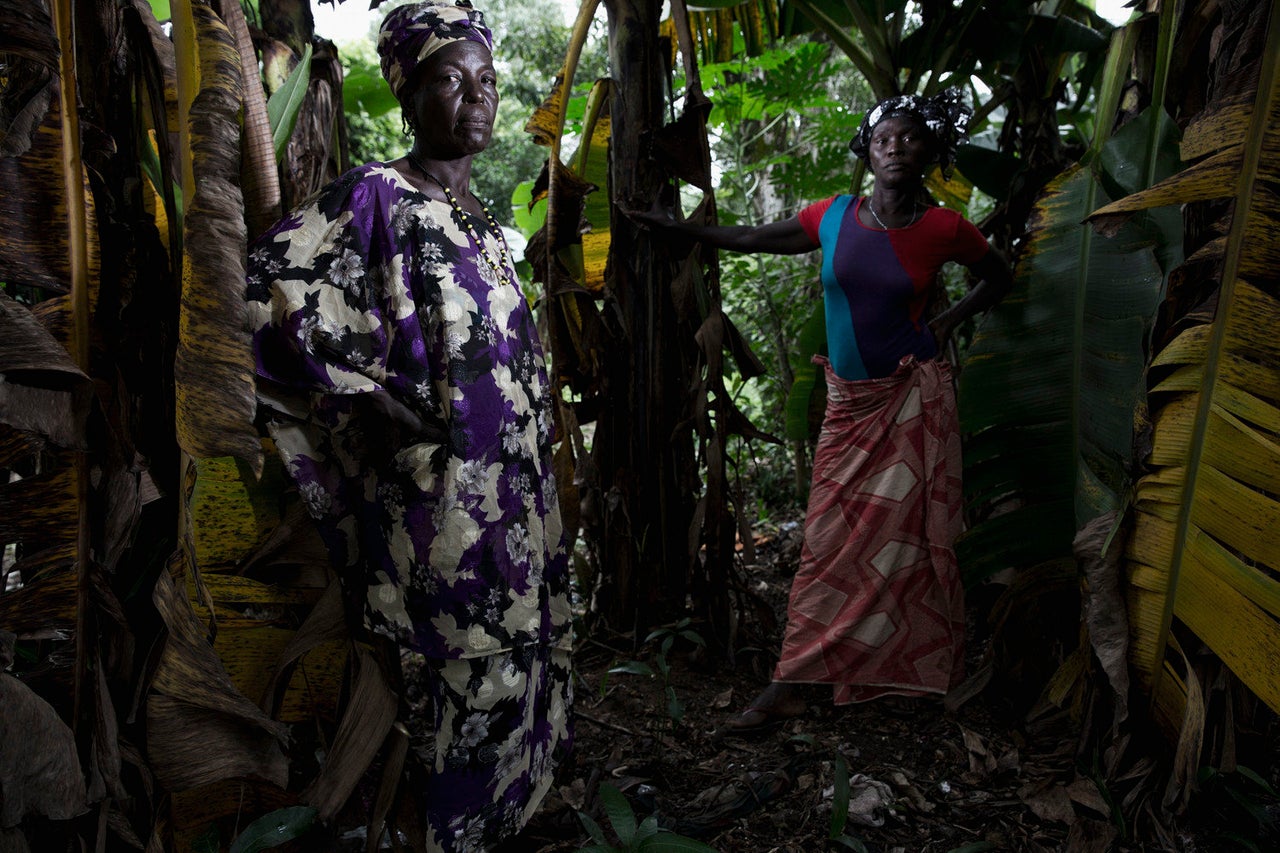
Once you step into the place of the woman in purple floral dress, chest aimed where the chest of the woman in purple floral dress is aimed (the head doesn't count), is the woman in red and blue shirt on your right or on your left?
on your left

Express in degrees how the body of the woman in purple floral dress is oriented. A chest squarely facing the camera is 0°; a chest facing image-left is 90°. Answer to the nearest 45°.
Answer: approximately 315°

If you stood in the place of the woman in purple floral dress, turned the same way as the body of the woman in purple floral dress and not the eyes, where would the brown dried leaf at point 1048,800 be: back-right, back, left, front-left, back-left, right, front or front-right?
front-left

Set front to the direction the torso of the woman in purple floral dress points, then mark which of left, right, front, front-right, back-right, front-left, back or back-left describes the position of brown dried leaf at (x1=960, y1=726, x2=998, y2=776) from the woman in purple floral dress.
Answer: front-left

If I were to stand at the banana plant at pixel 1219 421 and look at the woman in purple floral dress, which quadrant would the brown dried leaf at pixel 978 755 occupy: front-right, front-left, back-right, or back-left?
front-right

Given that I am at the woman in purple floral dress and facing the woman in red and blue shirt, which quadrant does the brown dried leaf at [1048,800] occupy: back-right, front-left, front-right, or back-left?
front-right

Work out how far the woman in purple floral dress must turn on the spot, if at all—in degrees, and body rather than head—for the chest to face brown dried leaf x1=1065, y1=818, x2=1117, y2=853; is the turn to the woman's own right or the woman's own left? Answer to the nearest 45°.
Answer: approximately 45° to the woman's own left

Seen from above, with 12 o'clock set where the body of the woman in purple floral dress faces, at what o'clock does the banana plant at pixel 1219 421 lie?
The banana plant is roughly at 11 o'clock from the woman in purple floral dress.
